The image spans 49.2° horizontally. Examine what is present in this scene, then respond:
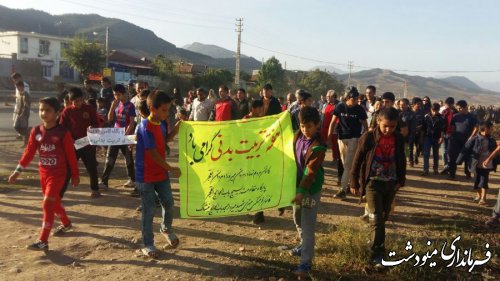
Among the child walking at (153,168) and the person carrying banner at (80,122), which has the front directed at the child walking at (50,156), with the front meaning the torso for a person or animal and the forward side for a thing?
the person carrying banner

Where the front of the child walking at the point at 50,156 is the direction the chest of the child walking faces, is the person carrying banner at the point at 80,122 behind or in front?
behind

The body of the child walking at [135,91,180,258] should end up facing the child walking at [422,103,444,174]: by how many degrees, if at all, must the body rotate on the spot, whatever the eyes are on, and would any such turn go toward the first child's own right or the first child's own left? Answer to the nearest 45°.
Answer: approximately 90° to the first child's own left

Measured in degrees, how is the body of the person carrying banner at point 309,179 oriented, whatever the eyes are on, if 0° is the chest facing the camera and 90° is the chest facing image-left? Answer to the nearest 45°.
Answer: approximately 45°

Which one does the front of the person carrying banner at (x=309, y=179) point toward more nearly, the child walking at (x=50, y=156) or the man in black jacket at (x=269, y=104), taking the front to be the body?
the child walking

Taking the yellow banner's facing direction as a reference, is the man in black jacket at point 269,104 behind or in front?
behind

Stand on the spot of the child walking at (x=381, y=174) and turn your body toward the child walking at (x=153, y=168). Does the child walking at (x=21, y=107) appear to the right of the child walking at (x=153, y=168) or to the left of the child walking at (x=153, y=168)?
right

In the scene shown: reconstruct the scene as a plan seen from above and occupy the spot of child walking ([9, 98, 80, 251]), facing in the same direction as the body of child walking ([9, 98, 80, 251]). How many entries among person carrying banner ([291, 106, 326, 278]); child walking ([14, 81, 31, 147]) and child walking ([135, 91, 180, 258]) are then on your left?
2

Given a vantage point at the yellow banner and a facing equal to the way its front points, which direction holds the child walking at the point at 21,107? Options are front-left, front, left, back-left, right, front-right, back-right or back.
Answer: back-right

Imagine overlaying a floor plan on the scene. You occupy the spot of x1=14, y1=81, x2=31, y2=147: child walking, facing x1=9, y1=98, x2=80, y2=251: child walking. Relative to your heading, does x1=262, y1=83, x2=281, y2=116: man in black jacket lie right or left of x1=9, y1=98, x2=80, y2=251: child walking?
left

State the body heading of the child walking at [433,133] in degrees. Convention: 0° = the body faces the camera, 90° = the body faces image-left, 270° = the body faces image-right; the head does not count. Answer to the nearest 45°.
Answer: approximately 0°
